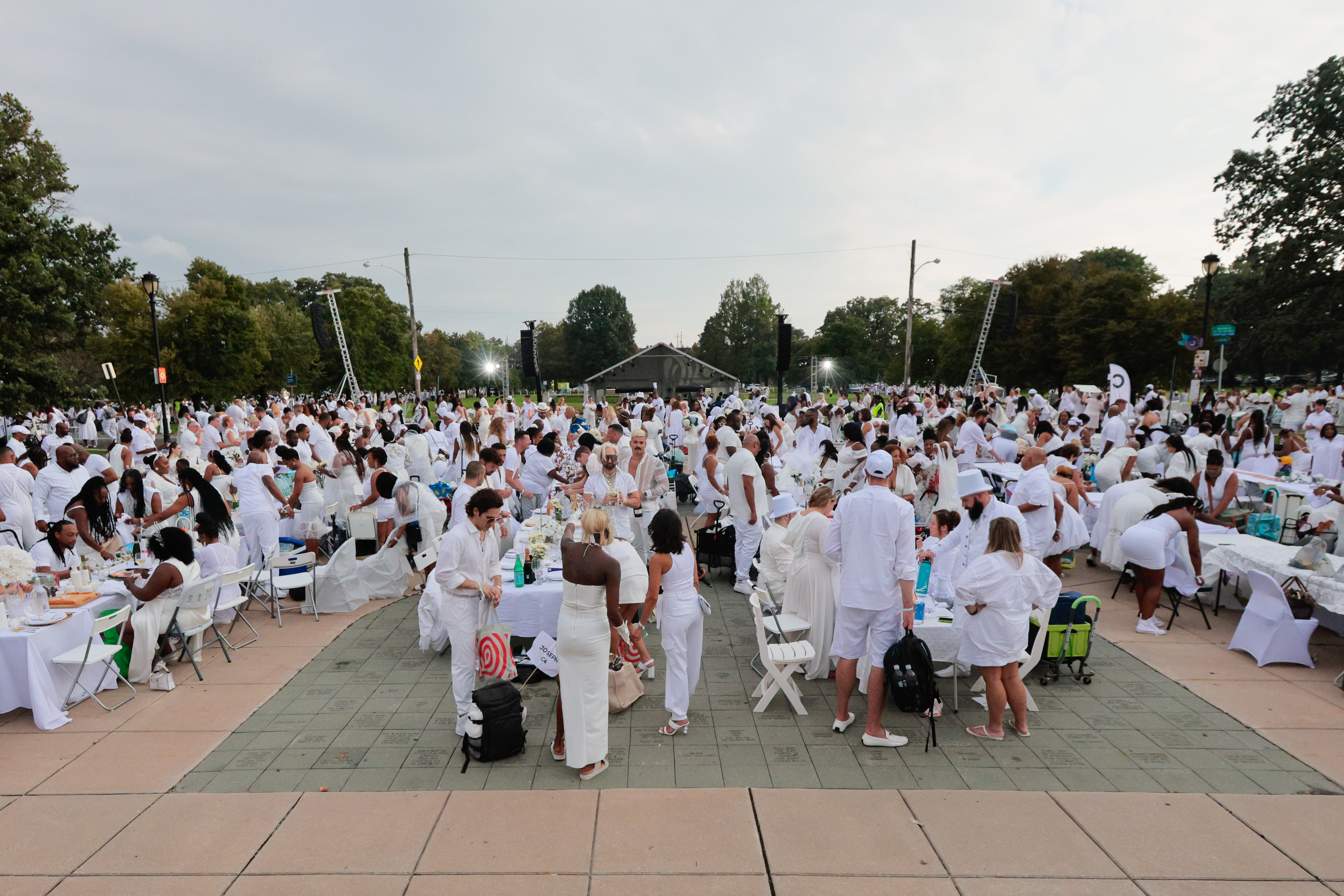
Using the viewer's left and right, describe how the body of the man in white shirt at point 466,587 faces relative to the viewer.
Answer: facing the viewer and to the right of the viewer

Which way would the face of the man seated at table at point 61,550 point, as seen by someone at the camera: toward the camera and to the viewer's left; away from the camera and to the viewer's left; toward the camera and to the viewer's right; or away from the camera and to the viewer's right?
toward the camera and to the viewer's right

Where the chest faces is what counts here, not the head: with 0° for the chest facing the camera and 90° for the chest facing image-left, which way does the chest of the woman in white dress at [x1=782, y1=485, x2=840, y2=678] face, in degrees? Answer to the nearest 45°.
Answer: approximately 225°

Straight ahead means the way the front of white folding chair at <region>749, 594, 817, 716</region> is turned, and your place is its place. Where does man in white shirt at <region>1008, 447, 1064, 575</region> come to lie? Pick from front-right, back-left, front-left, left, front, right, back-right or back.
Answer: front-left

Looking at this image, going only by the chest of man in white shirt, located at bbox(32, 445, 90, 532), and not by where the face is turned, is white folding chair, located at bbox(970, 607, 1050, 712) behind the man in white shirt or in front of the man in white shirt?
in front

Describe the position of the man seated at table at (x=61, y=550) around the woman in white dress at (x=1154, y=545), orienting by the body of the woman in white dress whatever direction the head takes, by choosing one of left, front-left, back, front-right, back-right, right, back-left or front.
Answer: back-right

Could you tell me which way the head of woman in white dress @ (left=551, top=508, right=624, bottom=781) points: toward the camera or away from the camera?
away from the camera

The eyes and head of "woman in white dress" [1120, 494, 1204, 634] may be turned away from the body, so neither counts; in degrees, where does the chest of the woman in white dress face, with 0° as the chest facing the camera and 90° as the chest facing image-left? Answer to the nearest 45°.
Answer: approximately 270°

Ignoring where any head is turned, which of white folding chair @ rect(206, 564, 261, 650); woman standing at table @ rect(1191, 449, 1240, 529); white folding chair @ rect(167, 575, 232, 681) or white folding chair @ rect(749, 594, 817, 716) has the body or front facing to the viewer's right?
white folding chair @ rect(749, 594, 817, 716)

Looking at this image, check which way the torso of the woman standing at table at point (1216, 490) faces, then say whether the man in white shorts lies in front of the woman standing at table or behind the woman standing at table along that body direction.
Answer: in front

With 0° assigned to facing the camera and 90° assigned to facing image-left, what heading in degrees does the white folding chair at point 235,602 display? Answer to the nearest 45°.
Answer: approximately 135°

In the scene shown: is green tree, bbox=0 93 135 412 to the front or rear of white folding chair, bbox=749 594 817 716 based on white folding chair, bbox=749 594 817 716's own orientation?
to the rear

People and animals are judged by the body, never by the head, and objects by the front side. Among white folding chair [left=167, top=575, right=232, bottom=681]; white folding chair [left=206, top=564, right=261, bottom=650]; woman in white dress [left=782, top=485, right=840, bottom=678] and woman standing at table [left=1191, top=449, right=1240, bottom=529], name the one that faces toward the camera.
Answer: the woman standing at table

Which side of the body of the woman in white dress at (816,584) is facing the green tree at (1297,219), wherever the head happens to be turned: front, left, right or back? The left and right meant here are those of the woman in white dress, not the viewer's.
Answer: front

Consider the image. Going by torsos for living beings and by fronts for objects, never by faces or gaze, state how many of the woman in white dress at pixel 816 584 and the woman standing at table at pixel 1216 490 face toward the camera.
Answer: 1

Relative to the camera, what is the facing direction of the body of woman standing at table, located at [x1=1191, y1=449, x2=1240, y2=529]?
toward the camera
